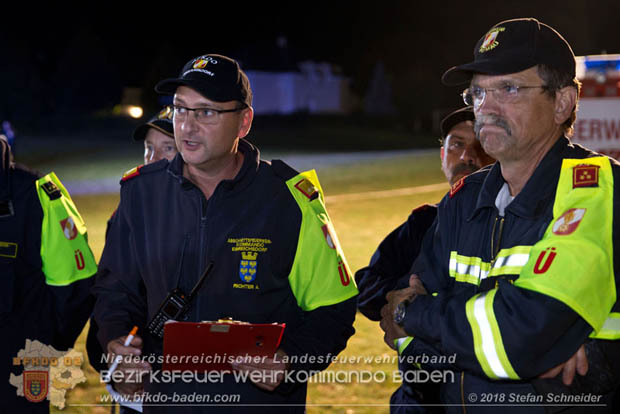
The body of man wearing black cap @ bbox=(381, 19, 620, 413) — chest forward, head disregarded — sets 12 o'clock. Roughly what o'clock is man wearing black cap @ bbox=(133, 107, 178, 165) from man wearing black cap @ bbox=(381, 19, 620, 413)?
man wearing black cap @ bbox=(133, 107, 178, 165) is roughly at 3 o'clock from man wearing black cap @ bbox=(381, 19, 620, 413).

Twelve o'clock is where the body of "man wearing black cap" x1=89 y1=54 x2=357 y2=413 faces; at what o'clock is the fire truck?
The fire truck is roughly at 6 o'clock from the man wearing black cap.

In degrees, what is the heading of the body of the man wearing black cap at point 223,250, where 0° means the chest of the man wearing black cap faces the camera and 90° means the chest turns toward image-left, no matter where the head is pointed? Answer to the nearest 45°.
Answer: approximately 45°

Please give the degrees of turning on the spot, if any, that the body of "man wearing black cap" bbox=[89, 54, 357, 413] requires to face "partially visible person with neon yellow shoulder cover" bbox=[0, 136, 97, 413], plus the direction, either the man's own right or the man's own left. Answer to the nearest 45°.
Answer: approximately 45° to the man's own right

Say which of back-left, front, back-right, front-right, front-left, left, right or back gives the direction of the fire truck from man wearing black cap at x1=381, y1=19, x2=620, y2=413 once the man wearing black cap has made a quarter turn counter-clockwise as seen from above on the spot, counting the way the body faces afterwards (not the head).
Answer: back-left
